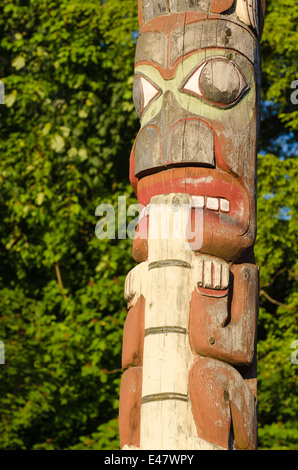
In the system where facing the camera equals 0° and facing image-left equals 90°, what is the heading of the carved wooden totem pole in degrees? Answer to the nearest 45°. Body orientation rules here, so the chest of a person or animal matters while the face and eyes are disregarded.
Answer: approximately 45°
